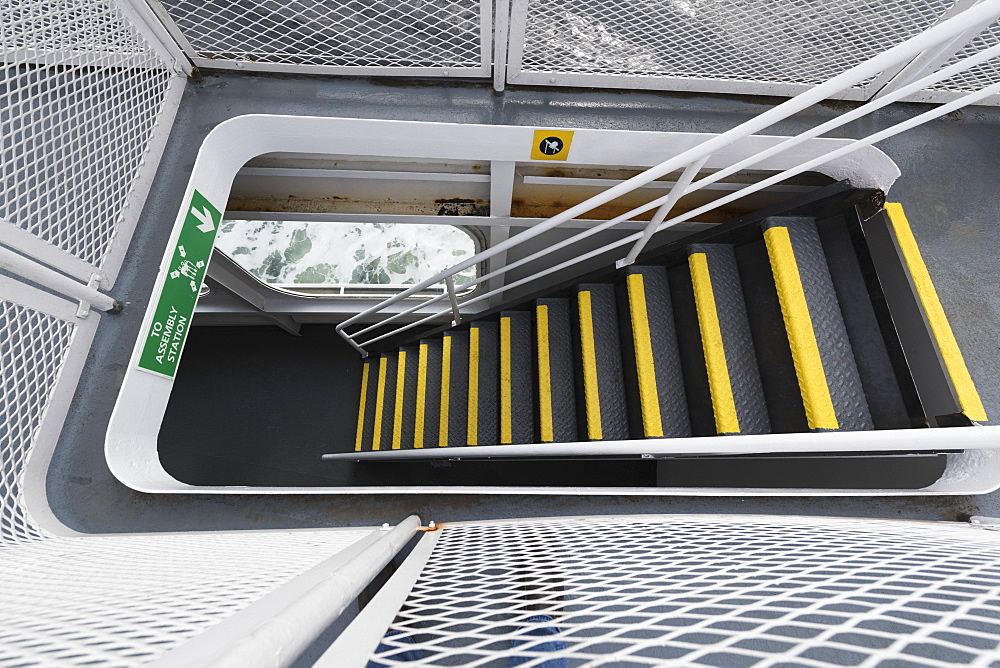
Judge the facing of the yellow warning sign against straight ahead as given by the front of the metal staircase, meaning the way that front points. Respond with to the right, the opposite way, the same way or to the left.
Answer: to the left

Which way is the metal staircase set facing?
to the viewer's left

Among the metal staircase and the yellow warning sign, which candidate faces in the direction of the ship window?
the metal staircase

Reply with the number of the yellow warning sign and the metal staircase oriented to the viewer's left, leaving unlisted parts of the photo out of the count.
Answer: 1

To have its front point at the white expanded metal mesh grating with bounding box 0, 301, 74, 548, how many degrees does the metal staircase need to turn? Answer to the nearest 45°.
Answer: approximately 45° to its left

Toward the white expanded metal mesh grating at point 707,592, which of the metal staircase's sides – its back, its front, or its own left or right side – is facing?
left

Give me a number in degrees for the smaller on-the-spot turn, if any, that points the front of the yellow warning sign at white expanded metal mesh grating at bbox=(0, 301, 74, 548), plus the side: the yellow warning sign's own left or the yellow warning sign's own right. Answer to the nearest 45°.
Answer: approximately 90° to the yellow warning sign's own right

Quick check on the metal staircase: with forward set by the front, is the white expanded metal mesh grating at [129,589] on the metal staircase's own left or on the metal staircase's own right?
on the metal staircase's own left
